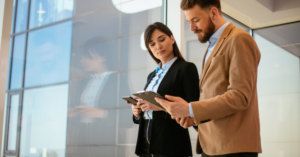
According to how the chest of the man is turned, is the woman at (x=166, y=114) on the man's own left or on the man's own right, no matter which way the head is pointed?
on the man's own right

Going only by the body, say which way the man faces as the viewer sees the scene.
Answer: to the viewer's left

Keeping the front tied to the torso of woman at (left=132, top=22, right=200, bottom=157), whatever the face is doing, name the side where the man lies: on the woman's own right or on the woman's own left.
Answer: on the woman's own left
